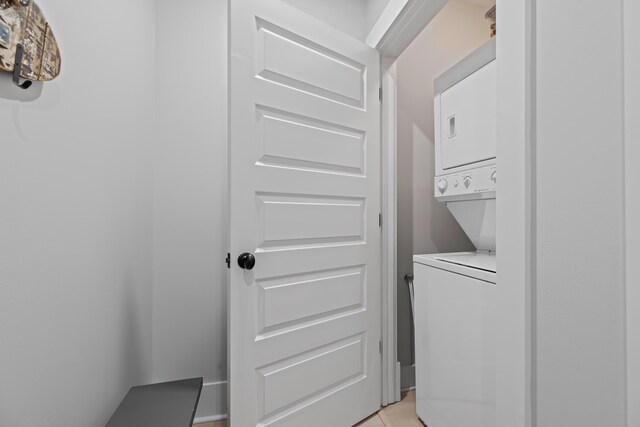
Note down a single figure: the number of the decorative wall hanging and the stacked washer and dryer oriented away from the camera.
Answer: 0

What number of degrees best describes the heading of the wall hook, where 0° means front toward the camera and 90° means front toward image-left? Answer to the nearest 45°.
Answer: approximately 315°

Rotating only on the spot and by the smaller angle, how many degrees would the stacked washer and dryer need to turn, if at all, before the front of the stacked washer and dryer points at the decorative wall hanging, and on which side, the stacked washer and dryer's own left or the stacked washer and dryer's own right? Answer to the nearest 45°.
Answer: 0° — it already faces it

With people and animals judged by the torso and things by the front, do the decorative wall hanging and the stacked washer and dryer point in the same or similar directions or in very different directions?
very different directions

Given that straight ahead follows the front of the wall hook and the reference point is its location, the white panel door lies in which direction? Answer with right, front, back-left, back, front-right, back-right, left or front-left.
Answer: front-left

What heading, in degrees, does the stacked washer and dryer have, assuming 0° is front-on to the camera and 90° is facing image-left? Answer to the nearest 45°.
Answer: approximately 45°

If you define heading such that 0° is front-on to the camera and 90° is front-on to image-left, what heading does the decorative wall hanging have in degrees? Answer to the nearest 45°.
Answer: approximately 315°

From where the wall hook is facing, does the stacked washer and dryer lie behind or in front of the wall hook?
in front

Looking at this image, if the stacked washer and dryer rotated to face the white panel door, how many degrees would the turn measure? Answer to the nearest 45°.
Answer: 0° — it already faces it

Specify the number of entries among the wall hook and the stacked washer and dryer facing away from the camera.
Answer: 0

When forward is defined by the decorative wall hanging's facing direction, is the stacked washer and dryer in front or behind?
in front
